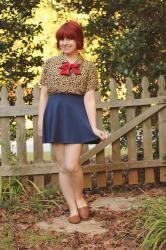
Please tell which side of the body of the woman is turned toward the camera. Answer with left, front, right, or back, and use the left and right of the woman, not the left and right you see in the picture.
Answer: front

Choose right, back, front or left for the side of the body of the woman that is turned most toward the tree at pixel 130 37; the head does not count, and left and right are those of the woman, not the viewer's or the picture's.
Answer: back

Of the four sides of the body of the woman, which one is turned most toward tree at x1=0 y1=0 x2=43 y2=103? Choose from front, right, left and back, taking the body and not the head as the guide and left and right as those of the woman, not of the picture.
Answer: back

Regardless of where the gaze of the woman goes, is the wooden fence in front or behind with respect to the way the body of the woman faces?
behind

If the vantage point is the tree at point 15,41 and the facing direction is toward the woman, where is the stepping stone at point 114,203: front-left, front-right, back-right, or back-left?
front-left
